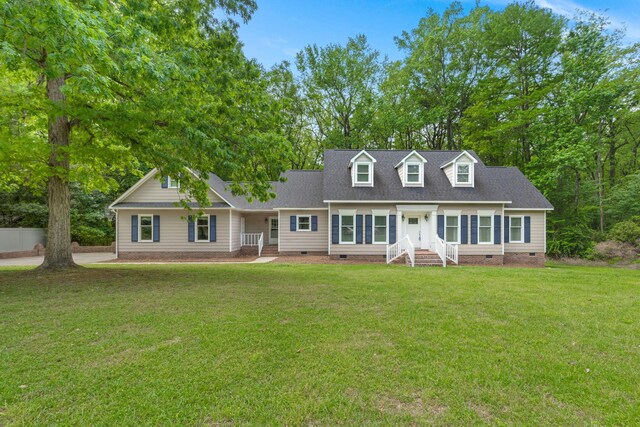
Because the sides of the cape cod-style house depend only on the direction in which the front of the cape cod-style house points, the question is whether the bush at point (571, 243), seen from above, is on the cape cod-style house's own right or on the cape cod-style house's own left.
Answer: on the cape cod-style house's own left

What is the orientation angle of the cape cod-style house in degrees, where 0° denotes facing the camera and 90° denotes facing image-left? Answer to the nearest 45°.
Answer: approximately 0°

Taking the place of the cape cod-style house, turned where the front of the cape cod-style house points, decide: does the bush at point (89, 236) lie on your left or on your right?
on your right

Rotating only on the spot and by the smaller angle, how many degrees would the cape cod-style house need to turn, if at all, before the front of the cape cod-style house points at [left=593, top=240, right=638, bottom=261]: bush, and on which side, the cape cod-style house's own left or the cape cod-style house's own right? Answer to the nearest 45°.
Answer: approximately 90° to the cape cod-style house's own left

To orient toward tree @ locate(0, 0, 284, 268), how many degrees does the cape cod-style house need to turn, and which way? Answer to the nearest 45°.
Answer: approximately 45° to its right

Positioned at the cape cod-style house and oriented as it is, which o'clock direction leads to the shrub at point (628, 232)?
The shrub is roughly at 9 o'clock from the cape cod-style house.
